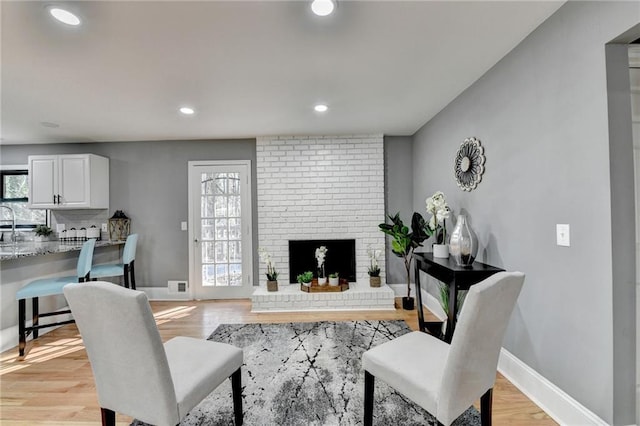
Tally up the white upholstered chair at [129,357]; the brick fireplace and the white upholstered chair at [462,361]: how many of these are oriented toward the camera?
1

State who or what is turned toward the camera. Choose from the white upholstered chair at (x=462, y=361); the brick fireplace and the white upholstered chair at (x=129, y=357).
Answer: the brick fireplace

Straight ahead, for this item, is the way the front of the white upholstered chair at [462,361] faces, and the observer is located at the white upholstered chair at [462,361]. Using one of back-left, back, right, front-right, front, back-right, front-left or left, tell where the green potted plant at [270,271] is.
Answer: front

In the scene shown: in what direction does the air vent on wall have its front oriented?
toward the camera

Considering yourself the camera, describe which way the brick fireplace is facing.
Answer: facing the viewer

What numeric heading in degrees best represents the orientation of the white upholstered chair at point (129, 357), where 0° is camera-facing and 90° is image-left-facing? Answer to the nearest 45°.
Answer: approximately 225°

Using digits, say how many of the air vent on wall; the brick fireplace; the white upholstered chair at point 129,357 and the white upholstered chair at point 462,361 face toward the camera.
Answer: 2

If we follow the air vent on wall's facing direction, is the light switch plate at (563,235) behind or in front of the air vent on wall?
in front

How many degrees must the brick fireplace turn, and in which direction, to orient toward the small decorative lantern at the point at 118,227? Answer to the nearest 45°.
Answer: approximately 90° to its right

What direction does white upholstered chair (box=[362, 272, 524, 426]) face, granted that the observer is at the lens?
facing away from the viewer and to the left of the viewer

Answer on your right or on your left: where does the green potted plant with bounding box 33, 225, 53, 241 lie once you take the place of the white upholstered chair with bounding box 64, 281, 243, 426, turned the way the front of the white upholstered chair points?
on your left

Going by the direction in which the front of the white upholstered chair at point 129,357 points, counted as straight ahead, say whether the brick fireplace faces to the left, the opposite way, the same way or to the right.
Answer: the opposite way
